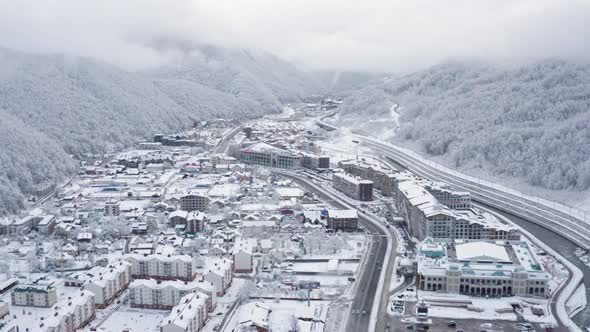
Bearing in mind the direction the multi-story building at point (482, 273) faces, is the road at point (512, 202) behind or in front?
behind

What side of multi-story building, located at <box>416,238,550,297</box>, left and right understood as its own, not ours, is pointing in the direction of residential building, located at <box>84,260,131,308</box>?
right

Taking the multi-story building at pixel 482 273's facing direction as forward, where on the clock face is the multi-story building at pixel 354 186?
the multi-story building at pixel 354 186 is roughly at 5 o'clock from the multi-story building at pixel 482 273.

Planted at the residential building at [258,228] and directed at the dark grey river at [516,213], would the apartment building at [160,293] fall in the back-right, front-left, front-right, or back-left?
back-right

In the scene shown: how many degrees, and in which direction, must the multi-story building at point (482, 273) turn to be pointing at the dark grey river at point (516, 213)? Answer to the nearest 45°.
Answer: approximately 180°

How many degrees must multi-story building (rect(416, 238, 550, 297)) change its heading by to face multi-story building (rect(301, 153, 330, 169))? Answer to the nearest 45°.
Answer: approximately 135° to its right

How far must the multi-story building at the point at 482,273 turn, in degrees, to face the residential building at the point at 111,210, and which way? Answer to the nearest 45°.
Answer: approximately 90° to its right

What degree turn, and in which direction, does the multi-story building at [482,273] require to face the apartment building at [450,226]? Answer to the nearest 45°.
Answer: approximately 180°

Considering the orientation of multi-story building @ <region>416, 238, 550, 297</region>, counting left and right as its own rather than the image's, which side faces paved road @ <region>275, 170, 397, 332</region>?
right

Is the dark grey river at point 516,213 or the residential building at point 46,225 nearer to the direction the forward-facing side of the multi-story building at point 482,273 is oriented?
the residential building

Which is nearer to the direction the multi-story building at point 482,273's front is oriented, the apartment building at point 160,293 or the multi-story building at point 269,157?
the apartment building

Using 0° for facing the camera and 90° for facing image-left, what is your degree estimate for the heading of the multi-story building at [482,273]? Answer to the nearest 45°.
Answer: approximately 0°

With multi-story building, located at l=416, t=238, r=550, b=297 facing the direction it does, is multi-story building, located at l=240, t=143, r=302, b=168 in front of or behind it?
behind

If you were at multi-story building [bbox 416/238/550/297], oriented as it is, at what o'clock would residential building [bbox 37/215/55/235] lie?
The residential building is roughly at 3 o'clock from the multi-story building.

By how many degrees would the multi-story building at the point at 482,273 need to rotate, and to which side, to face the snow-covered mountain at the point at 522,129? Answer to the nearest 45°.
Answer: approximately 180°
